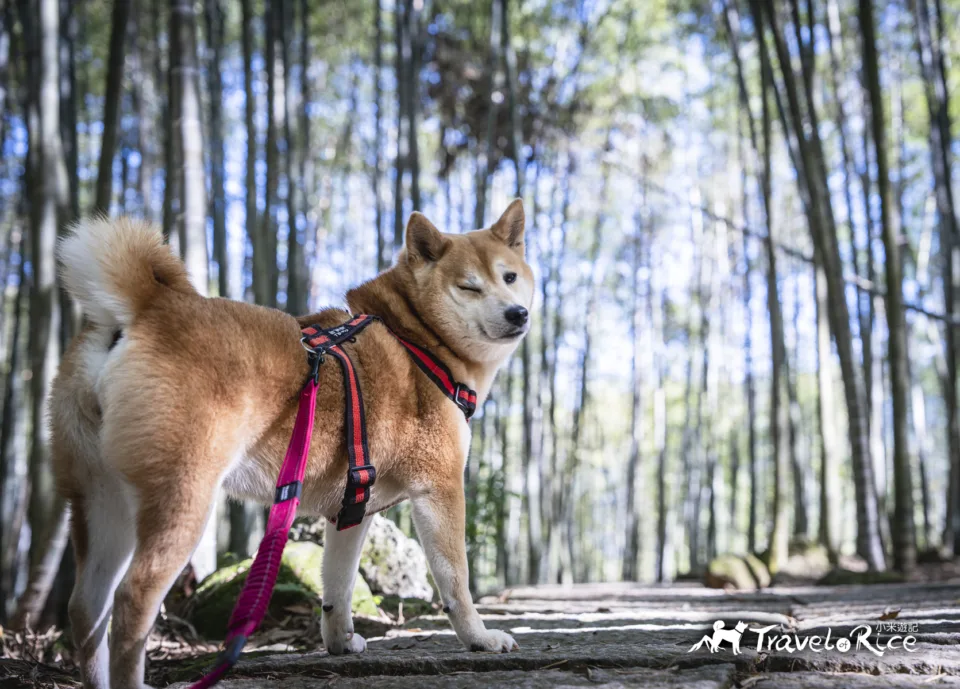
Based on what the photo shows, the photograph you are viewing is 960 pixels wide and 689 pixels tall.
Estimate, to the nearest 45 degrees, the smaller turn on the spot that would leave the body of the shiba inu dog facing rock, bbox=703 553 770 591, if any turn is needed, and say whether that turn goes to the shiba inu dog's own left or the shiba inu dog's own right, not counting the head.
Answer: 0° — it already faces it

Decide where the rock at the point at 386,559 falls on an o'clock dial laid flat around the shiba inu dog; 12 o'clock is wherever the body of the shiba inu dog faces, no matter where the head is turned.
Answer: The rock is roughly at 11 o'clock from the shiba inu dog.

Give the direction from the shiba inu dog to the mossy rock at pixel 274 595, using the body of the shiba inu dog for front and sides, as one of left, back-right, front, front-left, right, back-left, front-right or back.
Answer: front-left

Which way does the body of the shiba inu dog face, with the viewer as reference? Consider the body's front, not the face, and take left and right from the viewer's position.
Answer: facing away from the viewer and to the right of the viewer

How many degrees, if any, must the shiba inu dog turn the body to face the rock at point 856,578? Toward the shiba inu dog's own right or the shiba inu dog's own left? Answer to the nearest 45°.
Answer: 0° — it already faces it
